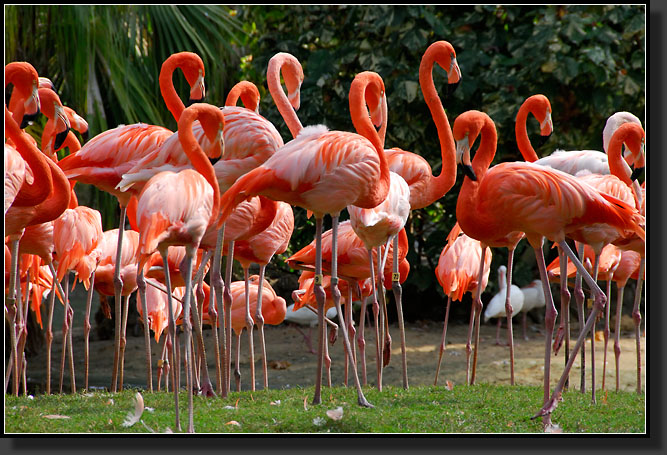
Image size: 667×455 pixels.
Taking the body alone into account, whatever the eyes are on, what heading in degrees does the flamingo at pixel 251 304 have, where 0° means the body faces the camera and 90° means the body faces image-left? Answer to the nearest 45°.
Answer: approximately 270°

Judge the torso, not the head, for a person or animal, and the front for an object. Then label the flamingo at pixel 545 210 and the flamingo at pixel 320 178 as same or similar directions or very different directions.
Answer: very different directions

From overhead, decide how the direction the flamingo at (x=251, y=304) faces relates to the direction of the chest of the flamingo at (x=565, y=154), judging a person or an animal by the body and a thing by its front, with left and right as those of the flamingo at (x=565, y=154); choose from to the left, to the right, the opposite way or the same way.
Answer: the opposite way

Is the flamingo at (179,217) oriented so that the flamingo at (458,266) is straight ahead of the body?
yes

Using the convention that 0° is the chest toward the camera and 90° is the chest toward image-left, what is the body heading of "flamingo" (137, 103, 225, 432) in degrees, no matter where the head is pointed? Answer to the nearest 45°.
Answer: approximately 225°

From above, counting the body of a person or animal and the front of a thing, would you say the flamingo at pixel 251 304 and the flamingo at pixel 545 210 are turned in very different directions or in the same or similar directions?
very different directions

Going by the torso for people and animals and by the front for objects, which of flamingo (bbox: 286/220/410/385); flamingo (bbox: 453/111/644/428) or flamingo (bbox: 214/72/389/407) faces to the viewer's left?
flamingo (bbox: 453/111/644/428)

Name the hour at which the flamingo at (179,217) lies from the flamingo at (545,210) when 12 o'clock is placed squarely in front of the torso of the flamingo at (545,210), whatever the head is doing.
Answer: the flamingo at (179,217) is roughly at 11 o'clock from the flamingo at (545,210).
